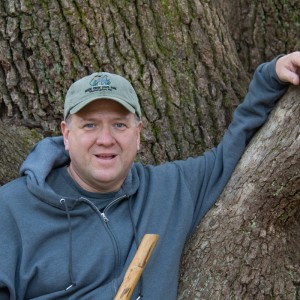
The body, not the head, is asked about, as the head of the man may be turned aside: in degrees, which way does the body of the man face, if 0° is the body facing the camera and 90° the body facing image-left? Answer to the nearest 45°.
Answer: approximately 0°
